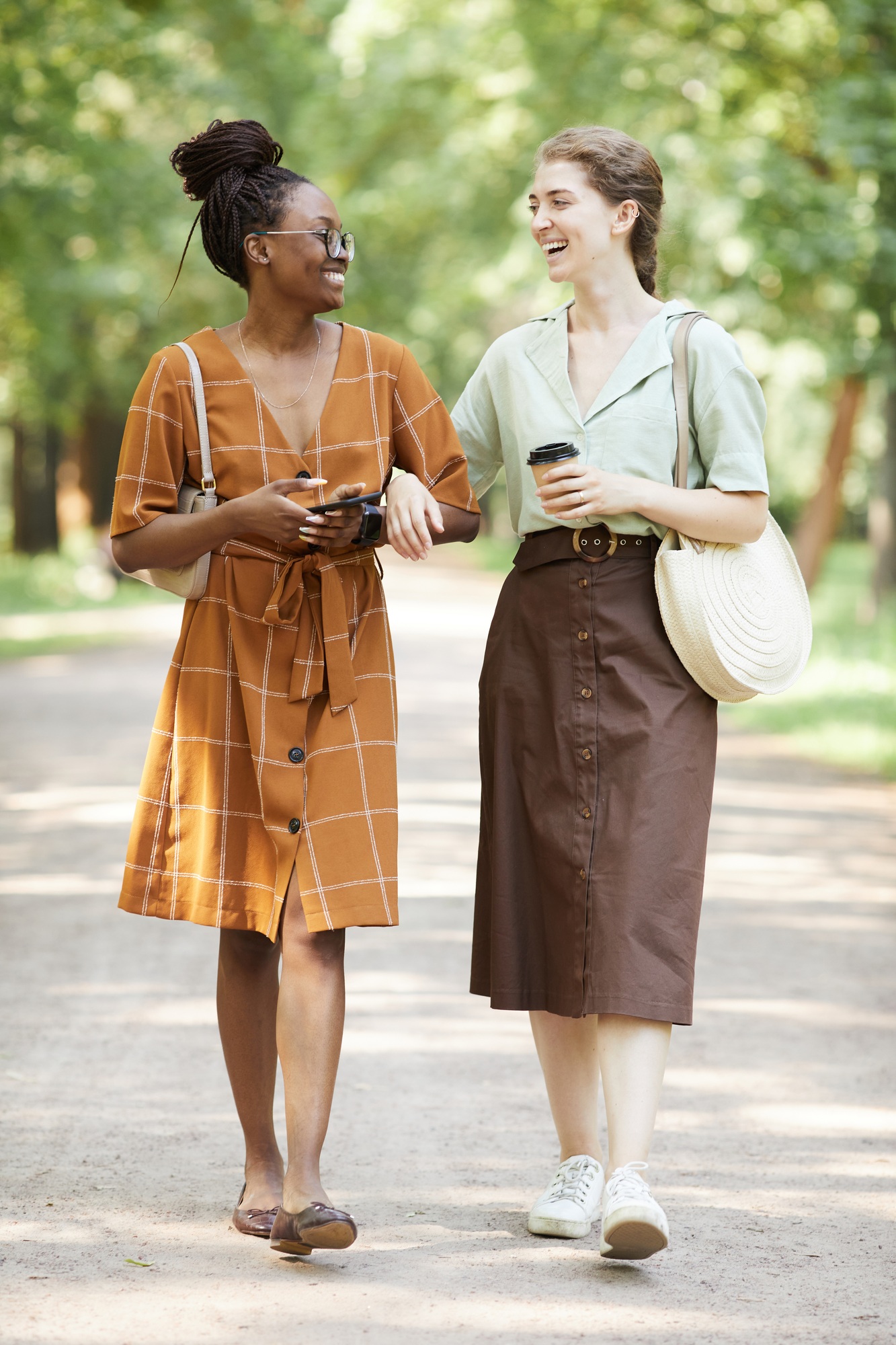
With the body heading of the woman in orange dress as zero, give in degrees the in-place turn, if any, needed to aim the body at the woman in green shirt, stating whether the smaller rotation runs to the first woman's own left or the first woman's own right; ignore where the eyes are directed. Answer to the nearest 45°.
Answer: approximately 90° to the first woman's own left

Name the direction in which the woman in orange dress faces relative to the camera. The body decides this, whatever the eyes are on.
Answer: toward the camera

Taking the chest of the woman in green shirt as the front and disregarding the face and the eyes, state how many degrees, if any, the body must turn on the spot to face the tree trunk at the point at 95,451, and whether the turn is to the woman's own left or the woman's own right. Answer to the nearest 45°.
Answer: approximately 180°

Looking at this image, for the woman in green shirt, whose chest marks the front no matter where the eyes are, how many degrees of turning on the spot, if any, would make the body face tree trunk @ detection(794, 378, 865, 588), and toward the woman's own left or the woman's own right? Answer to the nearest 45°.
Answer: approximately 180°

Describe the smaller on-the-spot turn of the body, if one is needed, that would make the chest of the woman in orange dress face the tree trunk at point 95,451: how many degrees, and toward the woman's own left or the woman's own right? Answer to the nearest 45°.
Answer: approximately 180°

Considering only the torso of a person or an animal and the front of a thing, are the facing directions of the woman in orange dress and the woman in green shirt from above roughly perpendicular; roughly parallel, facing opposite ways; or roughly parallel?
roughly parallel

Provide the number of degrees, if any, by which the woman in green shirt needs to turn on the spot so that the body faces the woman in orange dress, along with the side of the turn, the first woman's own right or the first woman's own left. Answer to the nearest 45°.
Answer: approximately 90° to the first woman's own right

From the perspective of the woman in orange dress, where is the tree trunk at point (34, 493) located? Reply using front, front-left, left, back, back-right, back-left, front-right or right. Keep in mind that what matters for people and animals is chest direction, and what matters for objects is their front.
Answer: back

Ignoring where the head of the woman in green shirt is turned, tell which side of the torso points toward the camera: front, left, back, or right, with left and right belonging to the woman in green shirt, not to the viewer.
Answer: front

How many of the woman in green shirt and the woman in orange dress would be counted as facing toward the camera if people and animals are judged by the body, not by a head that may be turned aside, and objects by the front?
2
